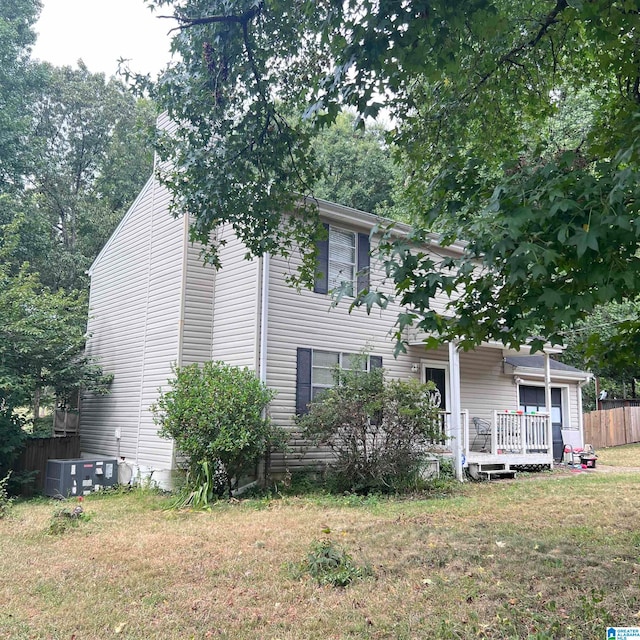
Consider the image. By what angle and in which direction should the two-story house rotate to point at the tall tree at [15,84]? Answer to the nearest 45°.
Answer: approximately 180°

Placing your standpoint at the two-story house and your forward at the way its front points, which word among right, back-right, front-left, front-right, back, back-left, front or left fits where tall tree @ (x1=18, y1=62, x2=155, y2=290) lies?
back

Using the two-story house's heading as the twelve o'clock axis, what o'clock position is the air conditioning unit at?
The air conditioning unit is roughly at 4 o'clock from the two-story house.

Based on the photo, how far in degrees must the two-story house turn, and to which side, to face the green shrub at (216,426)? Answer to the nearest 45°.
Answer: approximately 45° to its right

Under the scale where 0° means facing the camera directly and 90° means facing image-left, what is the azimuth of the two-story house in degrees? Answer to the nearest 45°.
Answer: approximately 315°

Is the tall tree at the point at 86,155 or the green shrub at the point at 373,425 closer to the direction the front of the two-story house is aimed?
the green shrub

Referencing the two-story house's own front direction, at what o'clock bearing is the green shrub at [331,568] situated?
The green shrub is roughly at 1 o'clock from the two-story house.

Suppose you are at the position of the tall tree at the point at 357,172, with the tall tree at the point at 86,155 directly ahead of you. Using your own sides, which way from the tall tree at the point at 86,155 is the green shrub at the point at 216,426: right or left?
left

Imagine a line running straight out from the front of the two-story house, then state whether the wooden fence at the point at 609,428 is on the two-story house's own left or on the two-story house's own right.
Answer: on the two-story house's own left
